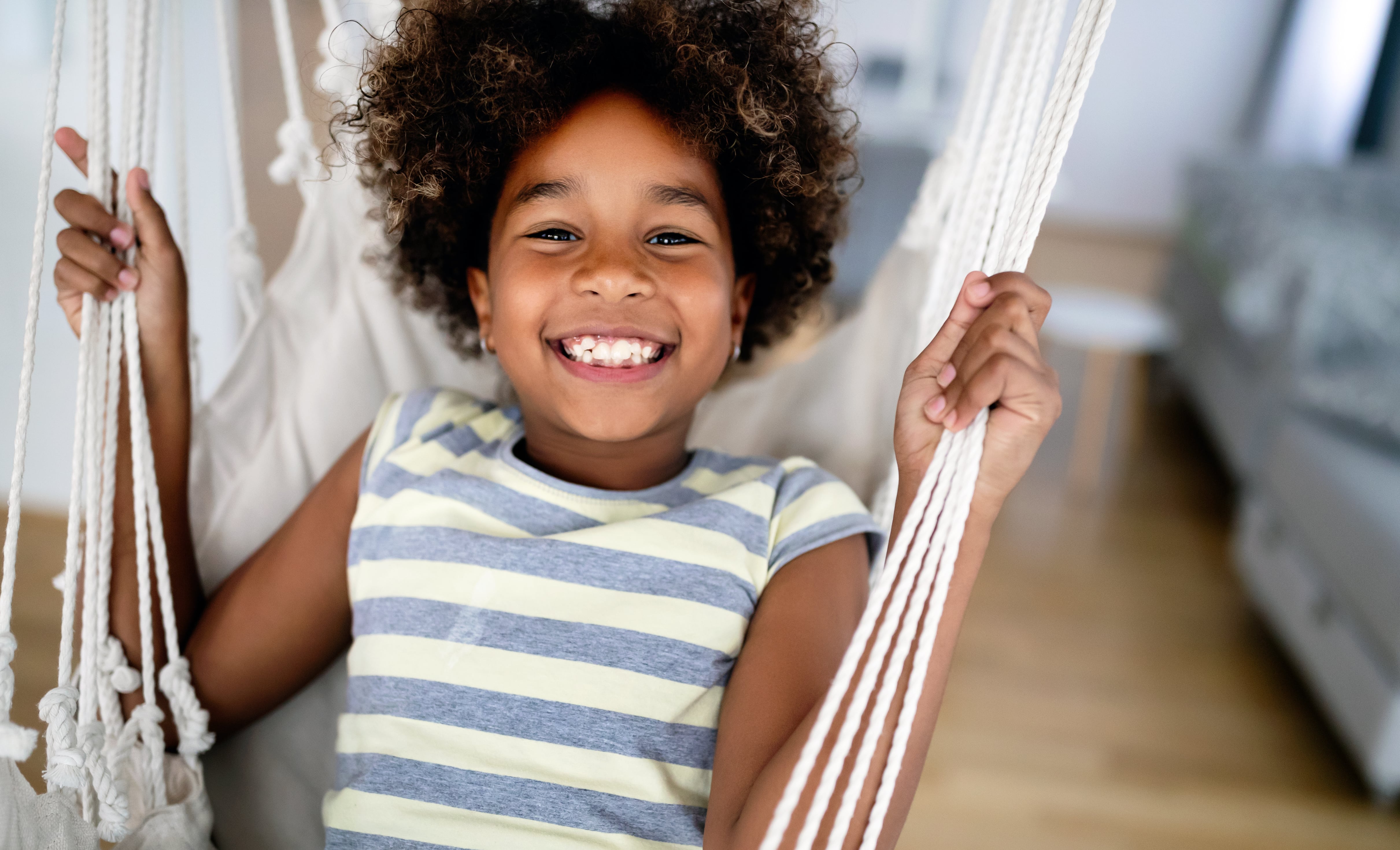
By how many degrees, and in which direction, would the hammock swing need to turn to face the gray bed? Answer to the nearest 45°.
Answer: approximately 135° to its left

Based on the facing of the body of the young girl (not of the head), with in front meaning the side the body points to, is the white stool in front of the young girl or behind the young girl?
behind

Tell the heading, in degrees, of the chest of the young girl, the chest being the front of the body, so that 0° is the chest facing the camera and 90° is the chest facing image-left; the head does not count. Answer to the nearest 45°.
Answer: approximately 0°

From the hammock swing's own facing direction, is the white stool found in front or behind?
behind

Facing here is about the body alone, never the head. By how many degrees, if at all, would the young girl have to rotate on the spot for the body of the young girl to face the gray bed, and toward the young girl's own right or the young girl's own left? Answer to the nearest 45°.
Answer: approximately 135° to the young girl's own left
